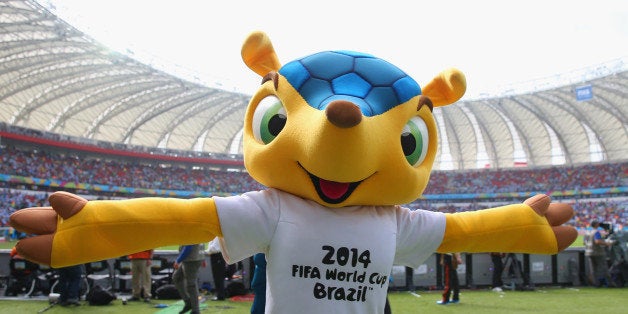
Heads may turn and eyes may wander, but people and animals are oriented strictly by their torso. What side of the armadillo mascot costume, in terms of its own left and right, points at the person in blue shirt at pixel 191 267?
back

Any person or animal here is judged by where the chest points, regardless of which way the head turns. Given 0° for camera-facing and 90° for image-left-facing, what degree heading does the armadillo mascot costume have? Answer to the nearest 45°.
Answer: approximately 0°

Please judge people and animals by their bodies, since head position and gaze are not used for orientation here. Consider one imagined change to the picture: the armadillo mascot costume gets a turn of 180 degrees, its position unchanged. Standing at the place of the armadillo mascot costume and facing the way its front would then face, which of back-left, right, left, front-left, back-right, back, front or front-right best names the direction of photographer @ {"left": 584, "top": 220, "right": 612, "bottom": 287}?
front-right
